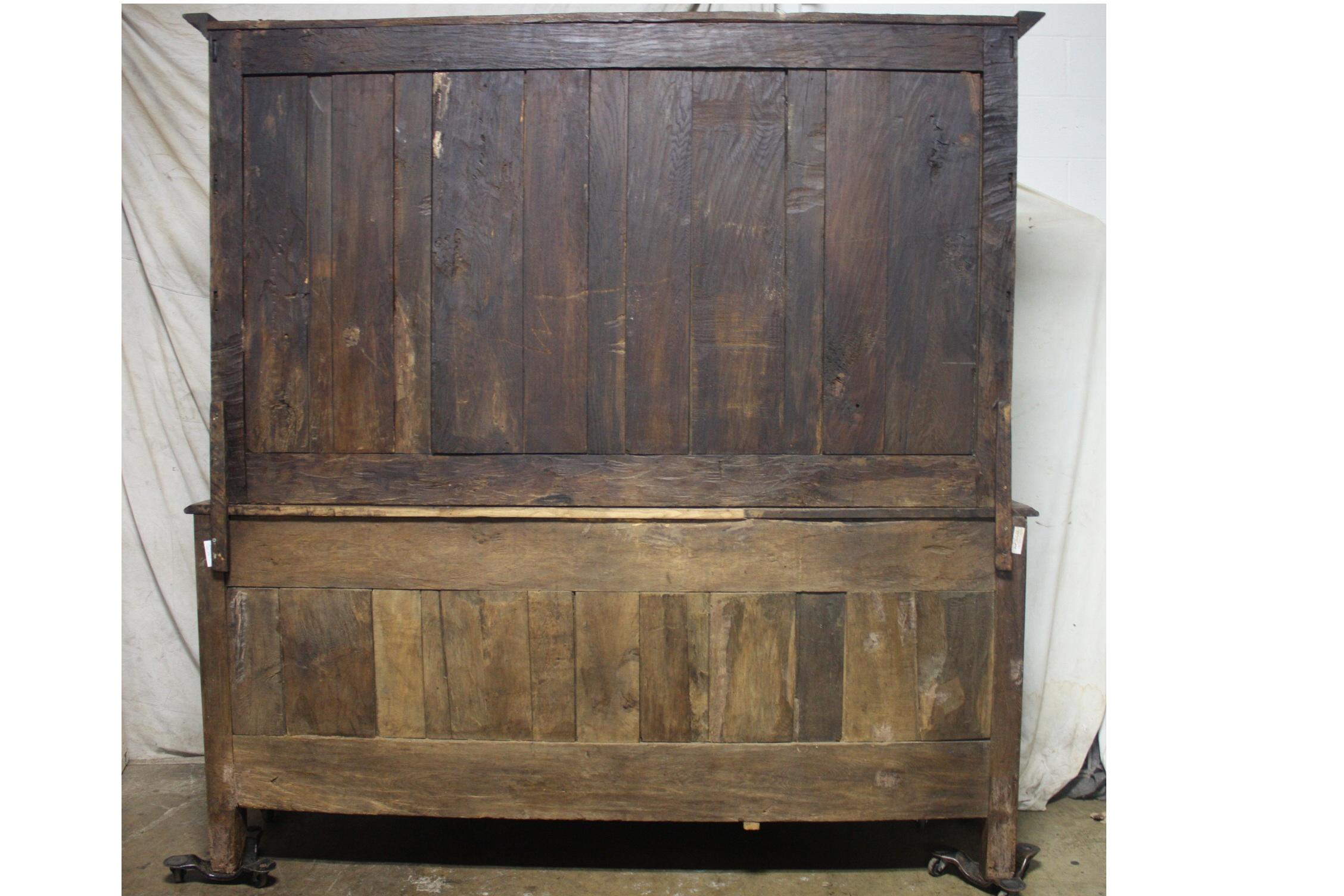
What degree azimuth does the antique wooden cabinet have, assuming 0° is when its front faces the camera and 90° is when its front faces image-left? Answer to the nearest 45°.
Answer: approximately 180°
